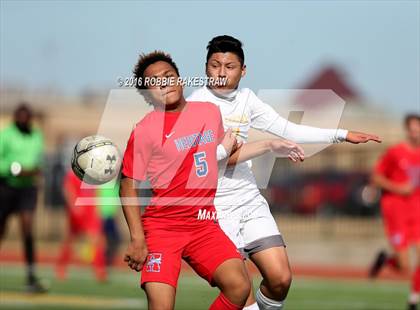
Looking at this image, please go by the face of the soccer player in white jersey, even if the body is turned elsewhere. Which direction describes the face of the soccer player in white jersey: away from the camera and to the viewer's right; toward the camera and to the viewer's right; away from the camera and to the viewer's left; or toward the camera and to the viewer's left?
toward the camera and to the viewer's left

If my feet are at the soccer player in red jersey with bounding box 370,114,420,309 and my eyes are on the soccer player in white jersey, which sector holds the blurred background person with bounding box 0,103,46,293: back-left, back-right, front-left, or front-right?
front-right

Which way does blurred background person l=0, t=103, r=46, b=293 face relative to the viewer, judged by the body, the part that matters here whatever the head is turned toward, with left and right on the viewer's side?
facing the viewer

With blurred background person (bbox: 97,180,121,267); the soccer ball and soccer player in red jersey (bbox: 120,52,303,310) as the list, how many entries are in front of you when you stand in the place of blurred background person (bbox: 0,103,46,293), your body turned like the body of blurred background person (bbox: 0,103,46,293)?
2

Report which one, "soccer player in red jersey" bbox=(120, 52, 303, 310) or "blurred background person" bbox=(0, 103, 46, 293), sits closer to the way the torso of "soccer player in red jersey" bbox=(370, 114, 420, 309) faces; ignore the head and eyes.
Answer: the soccer player in red jersey

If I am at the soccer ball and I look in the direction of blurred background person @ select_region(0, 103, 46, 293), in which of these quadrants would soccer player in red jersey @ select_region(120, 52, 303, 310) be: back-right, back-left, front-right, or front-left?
back-right

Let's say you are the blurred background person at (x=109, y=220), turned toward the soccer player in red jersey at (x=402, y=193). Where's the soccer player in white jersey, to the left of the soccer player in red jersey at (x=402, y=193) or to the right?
right

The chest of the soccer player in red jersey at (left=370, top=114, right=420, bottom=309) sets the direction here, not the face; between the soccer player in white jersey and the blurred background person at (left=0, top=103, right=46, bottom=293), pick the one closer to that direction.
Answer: the soccer player in white jersey

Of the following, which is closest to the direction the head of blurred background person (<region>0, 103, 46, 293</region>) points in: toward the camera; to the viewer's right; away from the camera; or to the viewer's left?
toward the camera

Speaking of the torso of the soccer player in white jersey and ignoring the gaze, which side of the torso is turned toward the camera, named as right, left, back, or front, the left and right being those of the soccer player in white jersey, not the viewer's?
front

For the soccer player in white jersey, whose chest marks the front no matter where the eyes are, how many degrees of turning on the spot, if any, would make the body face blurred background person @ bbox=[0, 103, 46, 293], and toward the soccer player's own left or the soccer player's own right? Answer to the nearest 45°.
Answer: approximately 135° to the soccer player's own right

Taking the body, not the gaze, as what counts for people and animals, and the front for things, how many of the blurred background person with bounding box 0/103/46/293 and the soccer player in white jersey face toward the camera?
2
